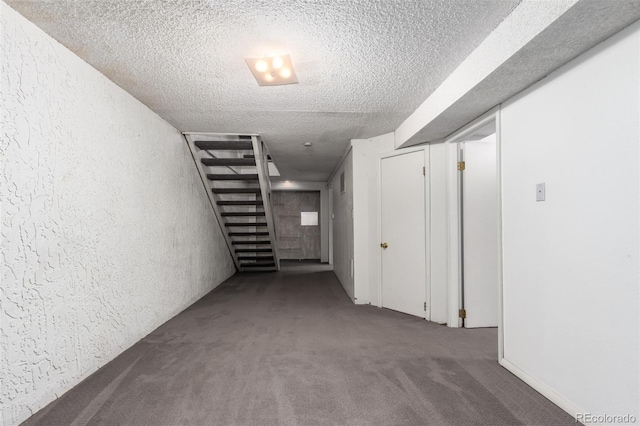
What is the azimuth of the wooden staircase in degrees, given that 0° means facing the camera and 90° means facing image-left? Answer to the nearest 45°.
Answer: approximately 180°

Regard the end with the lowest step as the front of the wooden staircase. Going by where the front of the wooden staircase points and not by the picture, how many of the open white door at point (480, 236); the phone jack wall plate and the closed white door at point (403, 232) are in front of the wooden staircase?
0

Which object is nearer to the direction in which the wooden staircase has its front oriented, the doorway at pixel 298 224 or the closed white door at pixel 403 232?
the doorway

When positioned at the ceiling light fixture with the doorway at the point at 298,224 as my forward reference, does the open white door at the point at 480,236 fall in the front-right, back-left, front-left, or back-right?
front-right

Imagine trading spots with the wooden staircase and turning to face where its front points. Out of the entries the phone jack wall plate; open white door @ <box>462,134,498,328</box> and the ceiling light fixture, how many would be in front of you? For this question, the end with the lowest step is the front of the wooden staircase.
0

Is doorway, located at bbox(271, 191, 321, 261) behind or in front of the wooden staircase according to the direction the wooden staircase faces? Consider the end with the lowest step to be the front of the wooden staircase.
in front

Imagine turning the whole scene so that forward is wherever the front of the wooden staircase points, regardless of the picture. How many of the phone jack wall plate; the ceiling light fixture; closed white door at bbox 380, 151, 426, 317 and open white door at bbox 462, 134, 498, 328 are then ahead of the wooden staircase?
0

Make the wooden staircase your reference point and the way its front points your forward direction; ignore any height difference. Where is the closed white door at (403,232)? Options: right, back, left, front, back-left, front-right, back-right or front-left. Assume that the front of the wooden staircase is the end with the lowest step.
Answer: back-right

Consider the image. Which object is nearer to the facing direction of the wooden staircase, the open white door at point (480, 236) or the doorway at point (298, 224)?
the doorway

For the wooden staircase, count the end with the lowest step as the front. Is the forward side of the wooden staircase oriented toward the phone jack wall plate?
no

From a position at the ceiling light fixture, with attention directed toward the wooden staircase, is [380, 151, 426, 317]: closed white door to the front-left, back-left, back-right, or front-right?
front-right

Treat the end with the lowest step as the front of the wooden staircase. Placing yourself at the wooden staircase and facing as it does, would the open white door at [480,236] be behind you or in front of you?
behind

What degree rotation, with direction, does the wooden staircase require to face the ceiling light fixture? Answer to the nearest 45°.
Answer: approximately 180°
